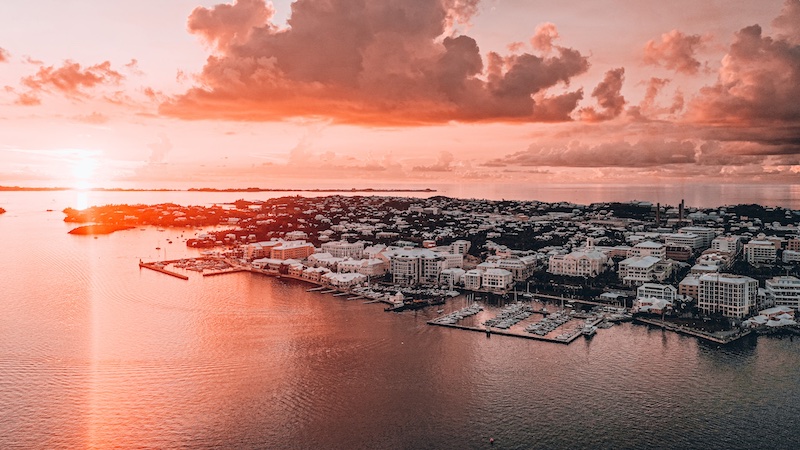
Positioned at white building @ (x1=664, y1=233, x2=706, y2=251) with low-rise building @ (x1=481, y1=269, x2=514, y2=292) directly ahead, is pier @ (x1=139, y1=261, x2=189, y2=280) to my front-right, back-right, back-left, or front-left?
front-right

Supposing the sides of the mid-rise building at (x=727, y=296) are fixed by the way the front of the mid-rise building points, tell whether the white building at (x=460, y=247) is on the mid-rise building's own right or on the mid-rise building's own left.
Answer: on the mid-rise building's own right

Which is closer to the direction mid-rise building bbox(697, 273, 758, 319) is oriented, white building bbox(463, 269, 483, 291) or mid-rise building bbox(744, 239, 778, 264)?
the white building

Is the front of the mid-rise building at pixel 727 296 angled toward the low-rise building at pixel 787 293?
no

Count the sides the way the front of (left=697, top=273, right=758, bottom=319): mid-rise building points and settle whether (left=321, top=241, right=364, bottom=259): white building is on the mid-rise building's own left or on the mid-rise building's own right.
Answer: on the mid-rise building's own right

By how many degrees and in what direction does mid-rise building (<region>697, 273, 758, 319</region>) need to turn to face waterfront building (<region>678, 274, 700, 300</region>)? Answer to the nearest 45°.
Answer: approximately 90° to its right

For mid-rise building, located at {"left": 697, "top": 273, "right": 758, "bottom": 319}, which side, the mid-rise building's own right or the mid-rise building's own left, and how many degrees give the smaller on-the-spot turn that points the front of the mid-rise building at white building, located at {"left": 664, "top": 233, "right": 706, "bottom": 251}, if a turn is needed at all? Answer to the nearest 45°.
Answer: approximately 135° to the mid-rise building's own right

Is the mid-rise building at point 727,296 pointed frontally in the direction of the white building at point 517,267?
no

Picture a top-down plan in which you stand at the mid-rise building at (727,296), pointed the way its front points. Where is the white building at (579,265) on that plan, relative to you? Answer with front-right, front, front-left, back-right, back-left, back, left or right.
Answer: right

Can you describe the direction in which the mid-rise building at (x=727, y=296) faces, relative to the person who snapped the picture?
facing the viewer and to the left of the viewer

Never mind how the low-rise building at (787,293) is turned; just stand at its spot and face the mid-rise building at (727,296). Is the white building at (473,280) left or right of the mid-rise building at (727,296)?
right

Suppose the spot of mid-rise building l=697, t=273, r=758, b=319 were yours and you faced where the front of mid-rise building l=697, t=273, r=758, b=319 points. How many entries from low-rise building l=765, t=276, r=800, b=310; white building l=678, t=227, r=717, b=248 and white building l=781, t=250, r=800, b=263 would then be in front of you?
0

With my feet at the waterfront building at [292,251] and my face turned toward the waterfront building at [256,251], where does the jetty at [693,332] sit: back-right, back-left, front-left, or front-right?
back-left

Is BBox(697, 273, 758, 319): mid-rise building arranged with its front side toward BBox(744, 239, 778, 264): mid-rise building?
no

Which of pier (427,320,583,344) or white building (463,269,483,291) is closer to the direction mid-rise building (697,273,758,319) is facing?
the pier
